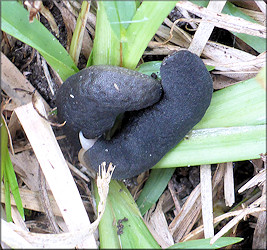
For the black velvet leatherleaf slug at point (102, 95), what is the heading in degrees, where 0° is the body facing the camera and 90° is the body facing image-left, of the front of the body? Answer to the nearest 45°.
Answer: approximately 45°

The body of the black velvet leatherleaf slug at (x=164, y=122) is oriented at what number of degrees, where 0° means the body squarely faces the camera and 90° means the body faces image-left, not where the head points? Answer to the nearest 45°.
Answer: approximately 45°
